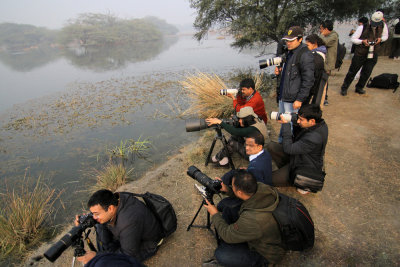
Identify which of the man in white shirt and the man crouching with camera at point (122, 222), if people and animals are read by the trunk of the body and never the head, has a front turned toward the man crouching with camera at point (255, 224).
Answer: the man in white shirt

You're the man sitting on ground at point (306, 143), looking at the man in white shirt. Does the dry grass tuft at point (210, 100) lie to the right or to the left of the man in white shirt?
left

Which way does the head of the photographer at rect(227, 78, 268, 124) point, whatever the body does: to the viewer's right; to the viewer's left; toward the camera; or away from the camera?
to the viewer's left

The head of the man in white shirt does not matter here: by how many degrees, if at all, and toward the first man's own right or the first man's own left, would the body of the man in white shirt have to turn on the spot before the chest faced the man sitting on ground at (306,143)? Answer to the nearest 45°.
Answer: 0° — they already face them

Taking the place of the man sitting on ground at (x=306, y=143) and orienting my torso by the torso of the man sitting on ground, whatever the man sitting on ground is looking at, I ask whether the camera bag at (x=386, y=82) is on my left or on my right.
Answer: on my right

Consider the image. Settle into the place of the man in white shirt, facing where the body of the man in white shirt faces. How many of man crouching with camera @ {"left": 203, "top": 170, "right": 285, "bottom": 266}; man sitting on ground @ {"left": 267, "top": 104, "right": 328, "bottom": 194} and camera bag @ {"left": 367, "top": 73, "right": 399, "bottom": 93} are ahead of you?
2

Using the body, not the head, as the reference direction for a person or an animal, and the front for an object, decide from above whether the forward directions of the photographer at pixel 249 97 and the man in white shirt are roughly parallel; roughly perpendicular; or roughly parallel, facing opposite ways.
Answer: roughly perpendicular

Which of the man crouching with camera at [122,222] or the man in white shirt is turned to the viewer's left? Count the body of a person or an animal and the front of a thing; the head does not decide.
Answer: the man crouching with camera

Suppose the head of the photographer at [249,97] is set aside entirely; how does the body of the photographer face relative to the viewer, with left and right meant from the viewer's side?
facing to the left of the viewer

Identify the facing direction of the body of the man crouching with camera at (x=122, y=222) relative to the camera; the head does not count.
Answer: to the viewer's left

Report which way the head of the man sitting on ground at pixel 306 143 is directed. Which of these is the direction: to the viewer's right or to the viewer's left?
to the viewer's left

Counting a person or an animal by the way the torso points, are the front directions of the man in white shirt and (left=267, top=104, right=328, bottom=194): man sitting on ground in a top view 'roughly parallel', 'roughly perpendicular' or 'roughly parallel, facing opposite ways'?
roughly perpendicular

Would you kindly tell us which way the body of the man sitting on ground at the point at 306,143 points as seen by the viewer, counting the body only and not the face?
to the viewer's left

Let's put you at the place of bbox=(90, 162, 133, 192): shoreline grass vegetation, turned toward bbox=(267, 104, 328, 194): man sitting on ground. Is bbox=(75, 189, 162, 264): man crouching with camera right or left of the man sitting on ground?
right
